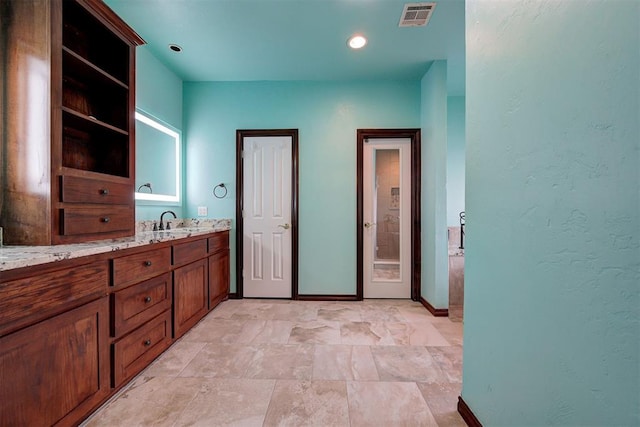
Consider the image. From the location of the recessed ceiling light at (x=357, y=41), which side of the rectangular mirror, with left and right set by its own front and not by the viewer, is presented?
front

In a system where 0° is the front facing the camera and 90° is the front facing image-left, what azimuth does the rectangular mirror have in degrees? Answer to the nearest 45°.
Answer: approximately 315°

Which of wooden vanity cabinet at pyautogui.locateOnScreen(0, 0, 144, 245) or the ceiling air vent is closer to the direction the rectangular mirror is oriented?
the ceiling air vent

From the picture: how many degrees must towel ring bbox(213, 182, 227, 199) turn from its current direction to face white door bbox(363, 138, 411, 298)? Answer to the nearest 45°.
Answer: approximately 90° to its left

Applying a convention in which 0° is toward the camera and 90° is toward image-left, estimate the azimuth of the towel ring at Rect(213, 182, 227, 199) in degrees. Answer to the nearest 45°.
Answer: approximately 0°

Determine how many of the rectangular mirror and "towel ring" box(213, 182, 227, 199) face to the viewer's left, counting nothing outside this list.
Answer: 0

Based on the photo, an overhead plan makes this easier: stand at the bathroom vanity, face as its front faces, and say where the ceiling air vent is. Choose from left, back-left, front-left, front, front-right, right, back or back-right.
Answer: front-left

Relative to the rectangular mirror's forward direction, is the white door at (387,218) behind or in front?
in front

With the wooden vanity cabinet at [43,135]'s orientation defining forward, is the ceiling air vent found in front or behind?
in front

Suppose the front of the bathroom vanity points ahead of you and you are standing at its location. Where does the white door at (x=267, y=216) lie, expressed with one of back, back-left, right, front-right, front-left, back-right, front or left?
left

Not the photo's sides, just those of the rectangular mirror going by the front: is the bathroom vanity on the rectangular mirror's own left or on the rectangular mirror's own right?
on the rectangular mirror's own right

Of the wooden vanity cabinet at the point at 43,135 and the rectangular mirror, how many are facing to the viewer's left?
0

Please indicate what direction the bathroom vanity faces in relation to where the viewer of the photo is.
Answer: facing the viewer and to the right of the viewer
